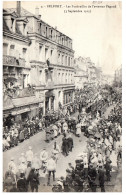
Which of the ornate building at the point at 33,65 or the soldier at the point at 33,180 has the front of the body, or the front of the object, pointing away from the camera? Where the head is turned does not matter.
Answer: the soldier

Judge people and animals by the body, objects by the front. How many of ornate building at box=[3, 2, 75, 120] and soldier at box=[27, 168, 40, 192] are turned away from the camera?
1

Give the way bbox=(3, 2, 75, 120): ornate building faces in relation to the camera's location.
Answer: facing the viewer and to the right of the viewer

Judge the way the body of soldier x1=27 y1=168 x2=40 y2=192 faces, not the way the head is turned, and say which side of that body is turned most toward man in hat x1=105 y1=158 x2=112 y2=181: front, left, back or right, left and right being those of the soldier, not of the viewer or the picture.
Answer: right

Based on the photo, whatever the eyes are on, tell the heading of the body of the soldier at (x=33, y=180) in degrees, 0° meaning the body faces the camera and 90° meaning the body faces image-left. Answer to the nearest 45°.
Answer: approximately 180°
